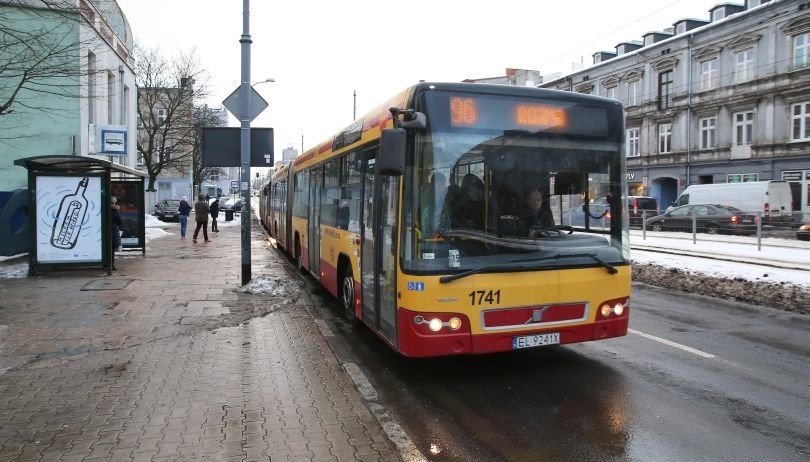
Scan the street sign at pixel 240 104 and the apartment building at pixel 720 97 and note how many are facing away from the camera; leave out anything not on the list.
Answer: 1

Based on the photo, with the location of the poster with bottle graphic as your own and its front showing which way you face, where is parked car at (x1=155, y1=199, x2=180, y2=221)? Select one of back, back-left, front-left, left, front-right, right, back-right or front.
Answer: back

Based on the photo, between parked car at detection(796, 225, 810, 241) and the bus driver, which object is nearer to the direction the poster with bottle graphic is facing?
the bus driver

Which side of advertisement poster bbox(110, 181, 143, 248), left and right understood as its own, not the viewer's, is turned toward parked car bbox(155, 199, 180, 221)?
back

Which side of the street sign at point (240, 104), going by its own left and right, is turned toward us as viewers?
back

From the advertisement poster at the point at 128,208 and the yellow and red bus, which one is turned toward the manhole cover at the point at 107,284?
the advertisement poster

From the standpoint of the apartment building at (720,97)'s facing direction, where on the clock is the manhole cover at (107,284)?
The manhole cover is roughly at 11 o'clock from the apartment building.

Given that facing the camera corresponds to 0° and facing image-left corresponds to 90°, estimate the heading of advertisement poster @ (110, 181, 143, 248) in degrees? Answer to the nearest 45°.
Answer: approximately 0°

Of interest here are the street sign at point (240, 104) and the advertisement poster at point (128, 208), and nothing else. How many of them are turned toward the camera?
1
